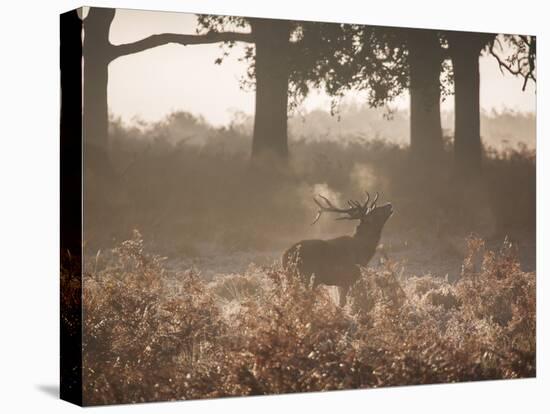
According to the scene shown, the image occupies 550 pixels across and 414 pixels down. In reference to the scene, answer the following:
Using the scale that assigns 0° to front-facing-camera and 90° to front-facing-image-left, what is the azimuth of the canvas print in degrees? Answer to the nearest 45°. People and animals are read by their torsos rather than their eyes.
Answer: approximately 315°
